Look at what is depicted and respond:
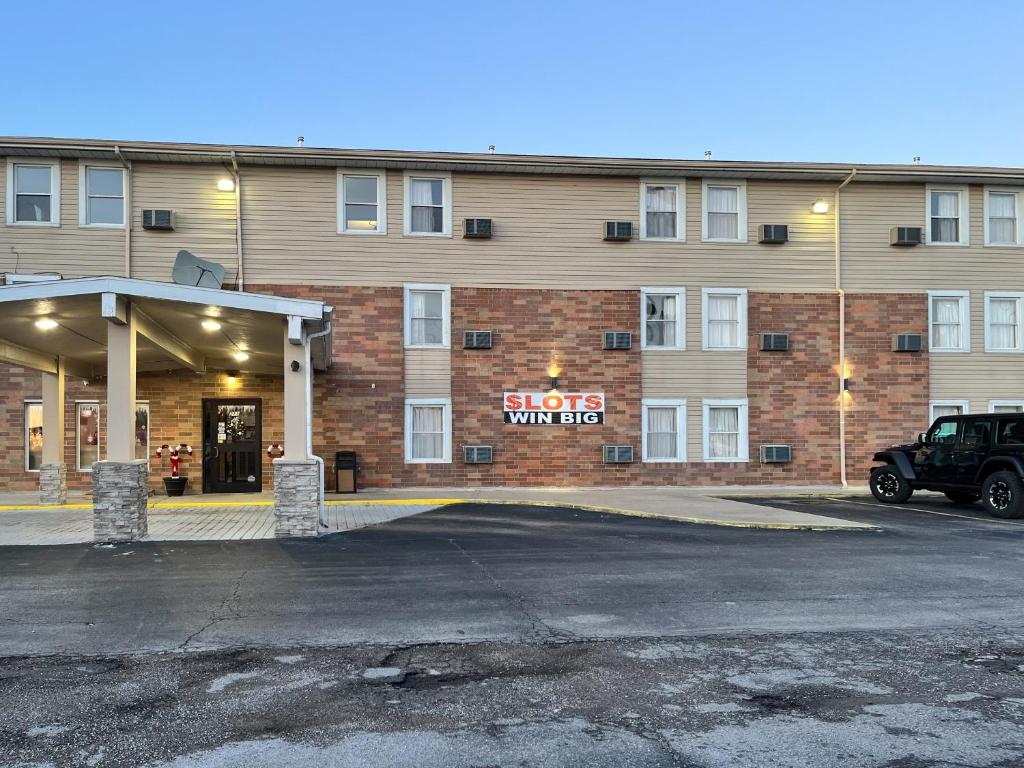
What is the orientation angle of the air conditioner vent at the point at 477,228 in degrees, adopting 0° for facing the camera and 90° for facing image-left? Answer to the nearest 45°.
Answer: approximately 0°

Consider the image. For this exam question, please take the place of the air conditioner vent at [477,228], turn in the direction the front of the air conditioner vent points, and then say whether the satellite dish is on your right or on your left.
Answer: on your right

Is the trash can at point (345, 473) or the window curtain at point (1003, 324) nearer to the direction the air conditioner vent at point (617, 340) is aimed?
the trash can

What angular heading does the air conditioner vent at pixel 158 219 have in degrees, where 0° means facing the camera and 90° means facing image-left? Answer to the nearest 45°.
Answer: approximately 0°
